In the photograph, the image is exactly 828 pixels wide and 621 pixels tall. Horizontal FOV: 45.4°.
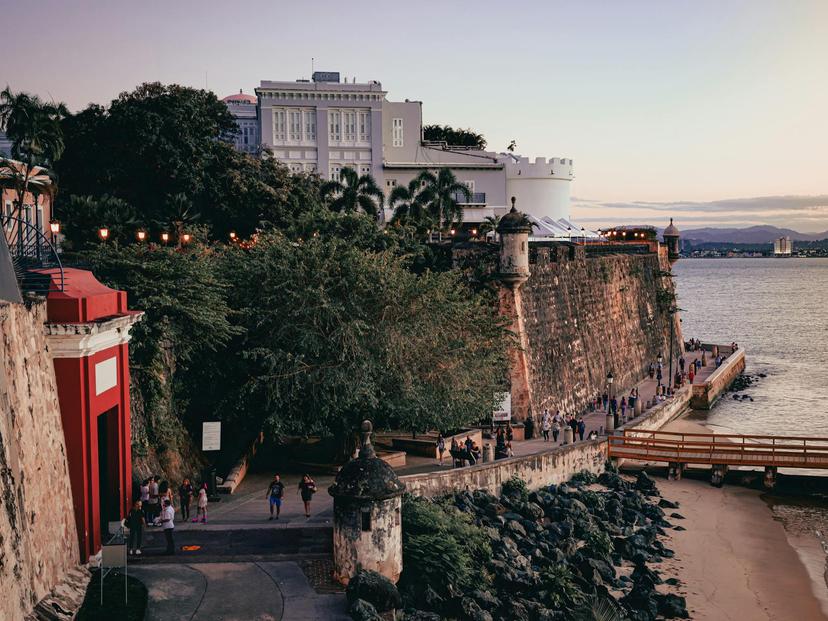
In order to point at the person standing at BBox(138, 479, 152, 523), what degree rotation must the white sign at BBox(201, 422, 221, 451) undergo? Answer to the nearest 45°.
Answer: approximately 45° to its right

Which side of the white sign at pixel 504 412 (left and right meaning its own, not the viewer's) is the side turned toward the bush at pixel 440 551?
front

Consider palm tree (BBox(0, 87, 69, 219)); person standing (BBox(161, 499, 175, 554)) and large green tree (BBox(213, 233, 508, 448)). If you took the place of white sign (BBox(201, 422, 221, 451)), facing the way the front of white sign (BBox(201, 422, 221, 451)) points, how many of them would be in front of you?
1

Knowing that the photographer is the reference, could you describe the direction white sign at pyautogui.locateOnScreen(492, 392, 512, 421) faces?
facing the viewer

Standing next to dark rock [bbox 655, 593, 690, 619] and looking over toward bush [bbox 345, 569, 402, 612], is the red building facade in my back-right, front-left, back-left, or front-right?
front-right

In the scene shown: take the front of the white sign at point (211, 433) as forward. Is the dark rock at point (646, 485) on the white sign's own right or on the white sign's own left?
on the white sign's own left

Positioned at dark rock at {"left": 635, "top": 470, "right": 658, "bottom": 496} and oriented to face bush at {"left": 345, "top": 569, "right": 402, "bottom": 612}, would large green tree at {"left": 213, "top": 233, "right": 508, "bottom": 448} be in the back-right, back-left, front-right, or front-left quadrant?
front-right

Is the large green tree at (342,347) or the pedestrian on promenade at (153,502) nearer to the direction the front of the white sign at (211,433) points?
the pedestrian on promenade

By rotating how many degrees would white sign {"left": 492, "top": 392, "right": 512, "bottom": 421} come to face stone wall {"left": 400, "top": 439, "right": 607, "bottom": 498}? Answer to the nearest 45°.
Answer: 0° — it already faces it

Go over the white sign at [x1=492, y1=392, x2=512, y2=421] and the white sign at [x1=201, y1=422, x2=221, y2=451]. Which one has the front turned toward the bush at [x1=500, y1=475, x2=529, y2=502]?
the white sign at [x1=492, y1=392, x2=512, y2=421]

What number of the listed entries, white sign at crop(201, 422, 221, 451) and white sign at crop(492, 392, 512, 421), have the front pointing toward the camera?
2

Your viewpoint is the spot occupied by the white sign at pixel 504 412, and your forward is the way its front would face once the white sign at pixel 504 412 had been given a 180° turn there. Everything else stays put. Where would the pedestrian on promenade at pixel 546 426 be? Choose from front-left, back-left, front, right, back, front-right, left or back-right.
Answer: front-right

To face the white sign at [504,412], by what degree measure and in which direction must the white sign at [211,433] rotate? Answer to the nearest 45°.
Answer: approximately 135° to its left

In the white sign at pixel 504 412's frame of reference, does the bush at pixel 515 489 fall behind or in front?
in front
